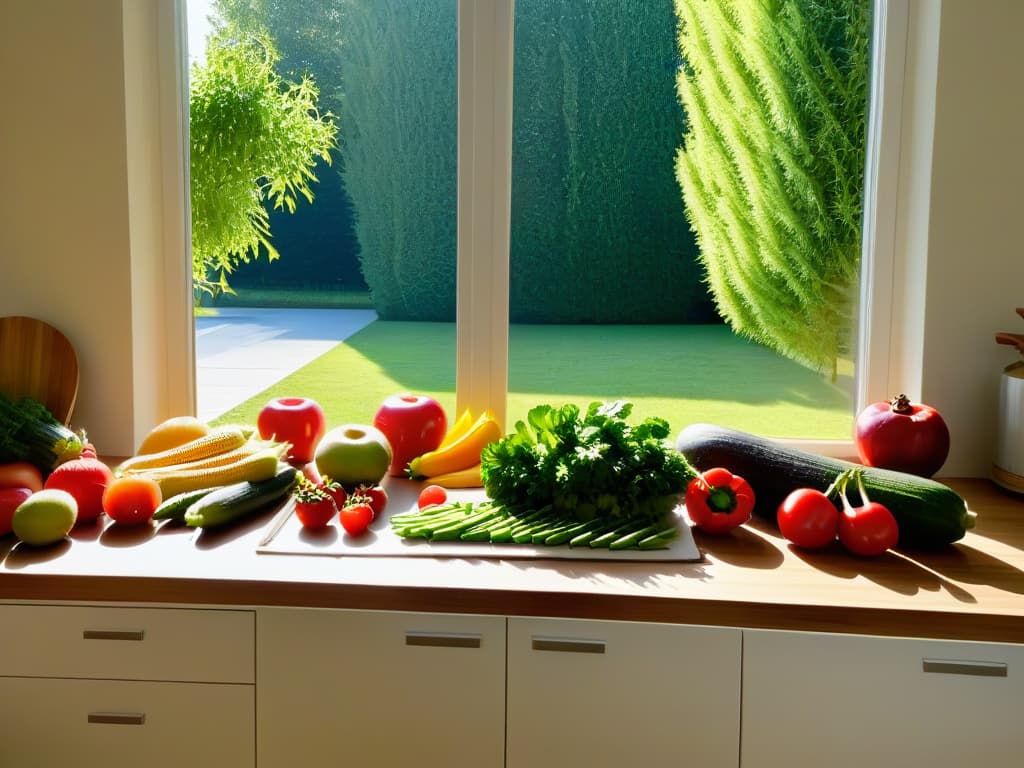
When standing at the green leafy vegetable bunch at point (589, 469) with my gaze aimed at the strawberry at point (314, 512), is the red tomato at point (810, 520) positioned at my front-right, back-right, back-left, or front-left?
back-left

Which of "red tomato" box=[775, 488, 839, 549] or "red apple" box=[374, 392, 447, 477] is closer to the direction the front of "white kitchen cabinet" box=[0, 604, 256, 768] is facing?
the red tomato

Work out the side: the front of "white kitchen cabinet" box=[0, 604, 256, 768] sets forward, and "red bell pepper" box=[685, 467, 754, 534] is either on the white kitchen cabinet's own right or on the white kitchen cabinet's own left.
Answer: on the white kitchen cabinet's own left

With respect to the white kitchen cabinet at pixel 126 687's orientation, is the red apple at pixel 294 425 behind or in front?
behind

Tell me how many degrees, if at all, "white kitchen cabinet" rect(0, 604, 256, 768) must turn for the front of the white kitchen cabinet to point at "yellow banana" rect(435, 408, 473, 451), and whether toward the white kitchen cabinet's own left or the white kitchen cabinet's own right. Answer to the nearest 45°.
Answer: approximately 135° to the white kitchen cabinet's own left

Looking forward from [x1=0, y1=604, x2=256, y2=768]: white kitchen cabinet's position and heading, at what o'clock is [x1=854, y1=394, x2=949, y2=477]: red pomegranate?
The red pomegranate is roughly at 9 o'clock from the white kitchen cabinet.

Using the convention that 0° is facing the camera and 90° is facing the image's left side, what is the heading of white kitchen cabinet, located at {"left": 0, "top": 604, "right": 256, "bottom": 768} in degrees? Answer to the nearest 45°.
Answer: approximately 0°

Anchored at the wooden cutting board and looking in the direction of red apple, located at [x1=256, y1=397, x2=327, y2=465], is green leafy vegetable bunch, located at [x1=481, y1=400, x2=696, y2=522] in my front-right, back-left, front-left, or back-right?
front-right

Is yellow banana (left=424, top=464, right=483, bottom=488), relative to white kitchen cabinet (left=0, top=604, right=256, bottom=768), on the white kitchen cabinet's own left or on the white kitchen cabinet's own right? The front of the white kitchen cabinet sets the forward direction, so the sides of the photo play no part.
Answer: on the white kitchen cabinet's own left
